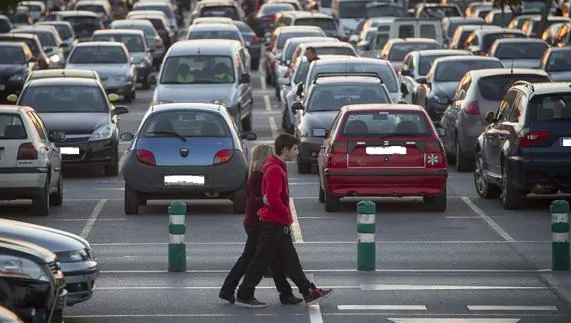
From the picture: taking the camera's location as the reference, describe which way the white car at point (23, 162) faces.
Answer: facing away from the viewer

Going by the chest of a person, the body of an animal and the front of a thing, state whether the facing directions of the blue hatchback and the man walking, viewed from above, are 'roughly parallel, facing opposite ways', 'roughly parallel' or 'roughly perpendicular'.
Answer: roughly perpendicular

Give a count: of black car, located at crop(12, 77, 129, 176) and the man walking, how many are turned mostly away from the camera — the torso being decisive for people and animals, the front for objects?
0

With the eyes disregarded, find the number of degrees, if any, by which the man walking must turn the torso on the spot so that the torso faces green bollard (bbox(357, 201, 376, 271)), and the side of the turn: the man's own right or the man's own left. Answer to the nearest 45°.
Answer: approximately 45° to the man's own left

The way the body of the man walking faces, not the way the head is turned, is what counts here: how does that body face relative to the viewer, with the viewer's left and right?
facing to the right of the viewer

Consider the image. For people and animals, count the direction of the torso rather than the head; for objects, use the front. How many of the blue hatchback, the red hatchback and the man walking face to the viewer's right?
1

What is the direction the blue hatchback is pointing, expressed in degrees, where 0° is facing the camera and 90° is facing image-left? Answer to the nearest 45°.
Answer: approximately 180°

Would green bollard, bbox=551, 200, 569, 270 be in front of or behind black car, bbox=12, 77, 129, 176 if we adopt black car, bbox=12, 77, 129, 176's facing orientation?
in front

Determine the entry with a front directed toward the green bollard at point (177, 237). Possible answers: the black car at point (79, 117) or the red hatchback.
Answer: the black car

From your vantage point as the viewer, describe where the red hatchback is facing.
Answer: facing away from the viewer

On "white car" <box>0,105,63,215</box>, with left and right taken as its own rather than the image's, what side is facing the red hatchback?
right
